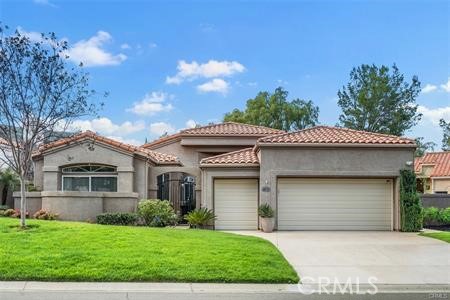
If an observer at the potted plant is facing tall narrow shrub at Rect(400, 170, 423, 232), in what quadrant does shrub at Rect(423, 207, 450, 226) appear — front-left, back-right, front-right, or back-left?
front-left

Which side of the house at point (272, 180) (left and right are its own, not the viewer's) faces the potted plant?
front

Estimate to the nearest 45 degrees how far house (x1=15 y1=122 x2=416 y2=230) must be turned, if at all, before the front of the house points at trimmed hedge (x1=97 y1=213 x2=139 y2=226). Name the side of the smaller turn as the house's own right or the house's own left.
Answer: approximately 90° to the house's own right

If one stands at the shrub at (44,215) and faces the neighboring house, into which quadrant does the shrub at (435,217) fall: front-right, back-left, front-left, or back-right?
front-right

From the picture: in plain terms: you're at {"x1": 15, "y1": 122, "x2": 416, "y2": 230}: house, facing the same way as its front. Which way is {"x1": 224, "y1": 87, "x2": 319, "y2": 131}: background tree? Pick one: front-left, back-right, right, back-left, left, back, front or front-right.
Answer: back

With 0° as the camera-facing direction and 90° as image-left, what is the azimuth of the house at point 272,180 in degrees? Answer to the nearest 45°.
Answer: approximately 0°

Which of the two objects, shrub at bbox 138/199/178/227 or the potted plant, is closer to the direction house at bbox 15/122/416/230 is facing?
the potted plant

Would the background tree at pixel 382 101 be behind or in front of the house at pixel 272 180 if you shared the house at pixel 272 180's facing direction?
behind

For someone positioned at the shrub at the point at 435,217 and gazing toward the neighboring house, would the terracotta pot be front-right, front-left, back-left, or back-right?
back-left

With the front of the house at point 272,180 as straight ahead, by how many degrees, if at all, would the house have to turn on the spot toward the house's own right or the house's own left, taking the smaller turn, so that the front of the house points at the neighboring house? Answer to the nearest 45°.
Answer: approximately 135° to the house's own left

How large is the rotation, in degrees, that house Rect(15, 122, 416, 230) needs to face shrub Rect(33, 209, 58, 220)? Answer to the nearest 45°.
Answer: approximately 90° to its right

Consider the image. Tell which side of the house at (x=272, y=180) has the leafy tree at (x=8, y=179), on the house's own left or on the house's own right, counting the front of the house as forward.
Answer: on the house's own right
